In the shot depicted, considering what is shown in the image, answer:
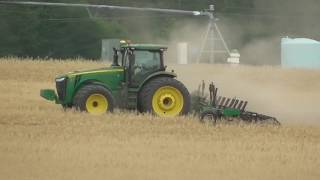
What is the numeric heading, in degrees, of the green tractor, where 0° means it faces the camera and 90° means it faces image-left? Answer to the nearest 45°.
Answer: approximately 90°

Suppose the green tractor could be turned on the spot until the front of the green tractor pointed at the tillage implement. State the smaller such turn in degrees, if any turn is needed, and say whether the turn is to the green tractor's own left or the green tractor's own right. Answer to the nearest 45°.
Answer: approximately 135° to the green tractor's own left
